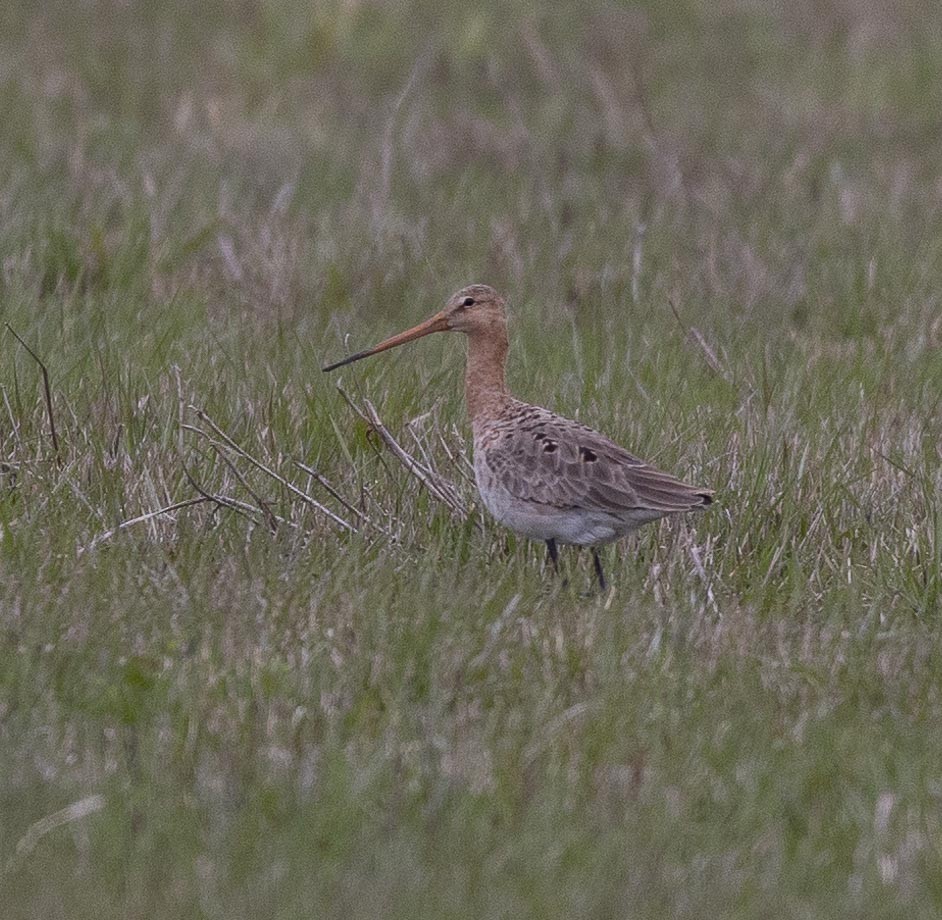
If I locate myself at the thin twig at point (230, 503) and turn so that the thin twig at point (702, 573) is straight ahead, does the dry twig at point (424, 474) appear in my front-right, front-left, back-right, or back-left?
front-left

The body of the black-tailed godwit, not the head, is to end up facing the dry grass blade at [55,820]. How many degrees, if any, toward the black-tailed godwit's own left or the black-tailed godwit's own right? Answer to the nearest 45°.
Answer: approximately 45° to the black-tailed godwit's own left

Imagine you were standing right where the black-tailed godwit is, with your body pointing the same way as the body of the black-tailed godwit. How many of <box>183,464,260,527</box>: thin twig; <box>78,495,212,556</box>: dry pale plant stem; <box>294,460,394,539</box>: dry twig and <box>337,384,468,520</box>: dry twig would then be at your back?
0

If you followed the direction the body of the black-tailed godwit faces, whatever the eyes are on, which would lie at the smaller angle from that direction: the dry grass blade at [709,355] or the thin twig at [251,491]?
the thin twig

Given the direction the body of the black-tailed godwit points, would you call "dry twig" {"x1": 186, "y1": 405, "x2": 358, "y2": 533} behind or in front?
in front

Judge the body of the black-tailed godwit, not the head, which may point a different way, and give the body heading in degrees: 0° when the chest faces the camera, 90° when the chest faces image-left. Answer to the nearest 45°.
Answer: approximately 90°

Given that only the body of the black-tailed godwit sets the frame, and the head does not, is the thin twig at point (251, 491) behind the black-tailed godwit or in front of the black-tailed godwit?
in front

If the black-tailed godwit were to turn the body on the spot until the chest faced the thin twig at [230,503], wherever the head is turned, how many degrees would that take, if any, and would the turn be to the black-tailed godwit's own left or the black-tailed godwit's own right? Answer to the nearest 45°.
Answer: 0° — it already faces it

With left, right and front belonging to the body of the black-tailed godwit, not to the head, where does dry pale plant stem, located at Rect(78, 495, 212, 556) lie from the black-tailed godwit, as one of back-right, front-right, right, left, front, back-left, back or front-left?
front

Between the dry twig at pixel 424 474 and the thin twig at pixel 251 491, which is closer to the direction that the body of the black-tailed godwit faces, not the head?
the thin twig

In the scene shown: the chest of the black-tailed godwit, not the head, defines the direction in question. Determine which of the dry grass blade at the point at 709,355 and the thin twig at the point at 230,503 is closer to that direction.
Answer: the thin twig

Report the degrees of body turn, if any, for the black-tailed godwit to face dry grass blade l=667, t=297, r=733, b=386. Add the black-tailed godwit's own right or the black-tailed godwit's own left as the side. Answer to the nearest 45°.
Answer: approximately 90° to the black-tailed godwit's own right

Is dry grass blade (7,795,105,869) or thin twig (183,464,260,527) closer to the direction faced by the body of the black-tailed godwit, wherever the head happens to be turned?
the thin twig

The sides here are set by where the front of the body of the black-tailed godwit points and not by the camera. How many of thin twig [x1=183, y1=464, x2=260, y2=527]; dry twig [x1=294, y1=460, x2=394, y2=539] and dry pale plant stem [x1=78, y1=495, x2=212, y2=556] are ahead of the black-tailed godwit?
3

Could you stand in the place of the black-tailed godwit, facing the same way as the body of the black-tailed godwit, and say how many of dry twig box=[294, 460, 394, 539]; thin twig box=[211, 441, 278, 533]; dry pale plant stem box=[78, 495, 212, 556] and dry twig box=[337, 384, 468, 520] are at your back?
0

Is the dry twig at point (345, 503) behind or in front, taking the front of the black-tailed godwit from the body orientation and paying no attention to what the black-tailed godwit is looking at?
in front
